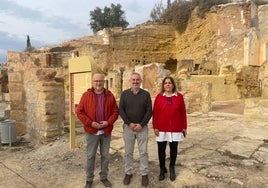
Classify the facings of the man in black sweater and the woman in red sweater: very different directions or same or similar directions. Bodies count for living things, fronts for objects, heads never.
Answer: same or similar directions

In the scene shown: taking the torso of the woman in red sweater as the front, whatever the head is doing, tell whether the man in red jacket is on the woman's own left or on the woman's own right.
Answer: on the woman's own right

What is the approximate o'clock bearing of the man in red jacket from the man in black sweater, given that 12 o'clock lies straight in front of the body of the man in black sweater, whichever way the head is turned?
The man in red jacket is roughly at 3 o'clock from the man in black sweater.

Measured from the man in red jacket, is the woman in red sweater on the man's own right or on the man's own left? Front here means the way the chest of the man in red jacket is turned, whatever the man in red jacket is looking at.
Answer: on the man's own left

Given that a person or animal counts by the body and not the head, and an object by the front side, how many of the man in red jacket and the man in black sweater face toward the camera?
2

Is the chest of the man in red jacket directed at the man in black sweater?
no

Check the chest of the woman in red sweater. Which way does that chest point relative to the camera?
toward the camera

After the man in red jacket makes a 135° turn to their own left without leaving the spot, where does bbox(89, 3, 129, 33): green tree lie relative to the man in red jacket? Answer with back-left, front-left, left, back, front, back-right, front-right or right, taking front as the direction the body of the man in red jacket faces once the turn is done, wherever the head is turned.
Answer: front-left

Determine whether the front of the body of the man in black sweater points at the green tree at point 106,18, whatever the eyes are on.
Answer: no

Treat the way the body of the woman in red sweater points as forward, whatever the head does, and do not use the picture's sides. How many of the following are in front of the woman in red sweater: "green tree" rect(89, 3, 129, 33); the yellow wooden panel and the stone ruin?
0

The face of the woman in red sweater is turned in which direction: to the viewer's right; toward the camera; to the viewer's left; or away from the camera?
toward the camera

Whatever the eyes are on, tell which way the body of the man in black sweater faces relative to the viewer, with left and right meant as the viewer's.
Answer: facing the viewer

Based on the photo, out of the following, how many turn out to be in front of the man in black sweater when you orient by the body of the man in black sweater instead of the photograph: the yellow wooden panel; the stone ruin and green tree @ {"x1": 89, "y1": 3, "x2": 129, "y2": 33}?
0

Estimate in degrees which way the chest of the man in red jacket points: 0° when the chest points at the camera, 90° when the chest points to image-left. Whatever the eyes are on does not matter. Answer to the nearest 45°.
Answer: approximately 0°

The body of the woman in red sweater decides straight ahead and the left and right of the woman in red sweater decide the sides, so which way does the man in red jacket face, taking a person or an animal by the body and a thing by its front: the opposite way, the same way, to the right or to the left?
the same way

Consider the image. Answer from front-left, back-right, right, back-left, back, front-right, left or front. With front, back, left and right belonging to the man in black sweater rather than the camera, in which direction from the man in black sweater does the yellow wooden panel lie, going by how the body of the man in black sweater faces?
back-right

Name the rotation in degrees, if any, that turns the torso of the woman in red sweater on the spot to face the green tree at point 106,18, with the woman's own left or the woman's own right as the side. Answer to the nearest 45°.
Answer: approximately 180°
